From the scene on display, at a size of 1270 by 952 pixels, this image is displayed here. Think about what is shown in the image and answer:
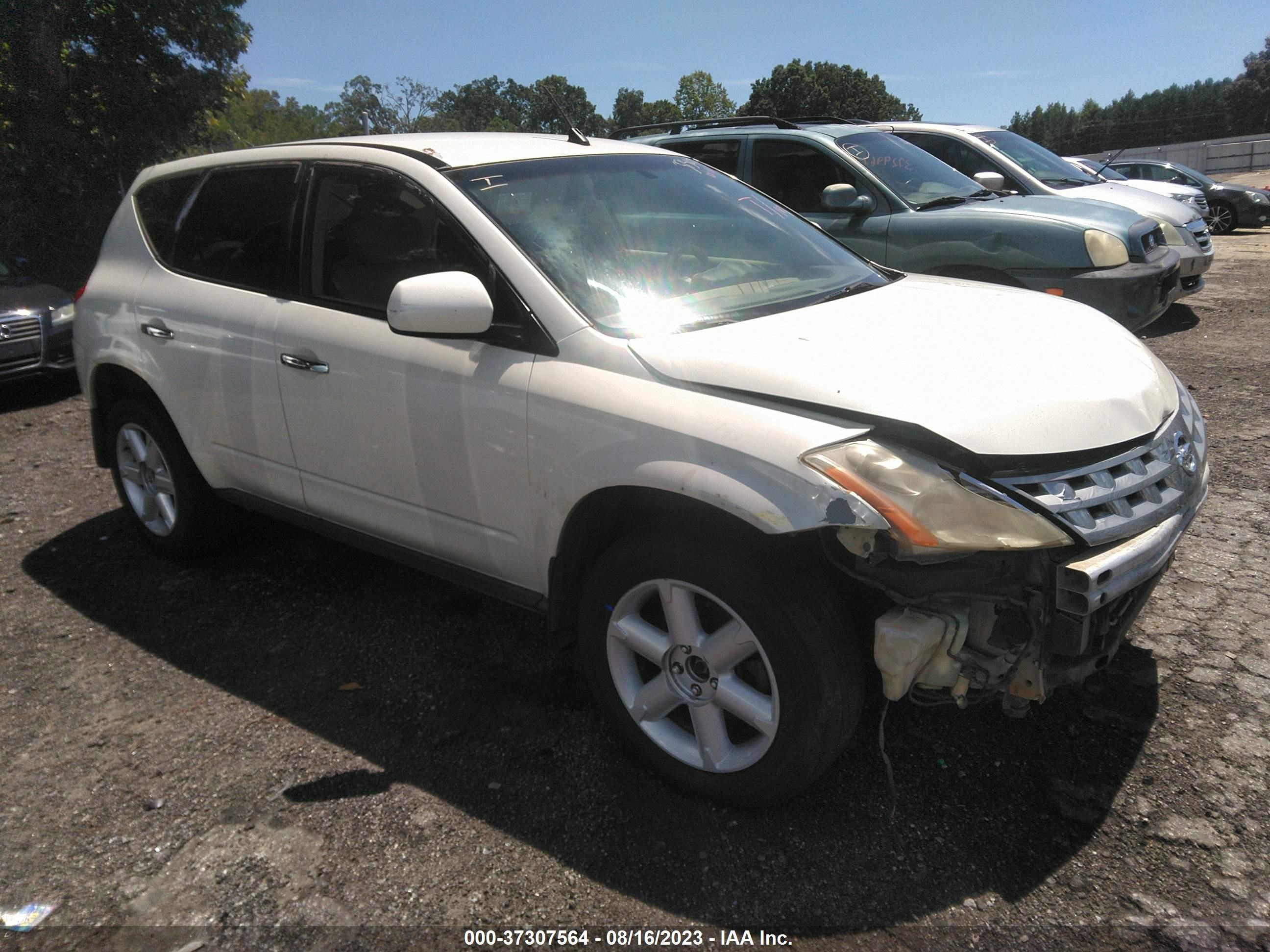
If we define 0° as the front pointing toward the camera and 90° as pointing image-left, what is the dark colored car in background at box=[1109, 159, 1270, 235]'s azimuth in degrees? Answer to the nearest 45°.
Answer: approximately 315°

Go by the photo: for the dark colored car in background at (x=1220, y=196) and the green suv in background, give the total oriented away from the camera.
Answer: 0

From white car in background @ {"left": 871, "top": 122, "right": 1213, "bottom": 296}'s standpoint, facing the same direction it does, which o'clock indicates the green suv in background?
The green suv in background is roughly at 2 o'clock from the white car in background.

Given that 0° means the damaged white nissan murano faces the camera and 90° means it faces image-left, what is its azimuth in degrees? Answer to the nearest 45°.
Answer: approximately 315°

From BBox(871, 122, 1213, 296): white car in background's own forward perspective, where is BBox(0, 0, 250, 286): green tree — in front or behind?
behind

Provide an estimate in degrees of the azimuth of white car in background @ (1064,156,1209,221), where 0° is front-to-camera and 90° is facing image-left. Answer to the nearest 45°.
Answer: approximately 315°

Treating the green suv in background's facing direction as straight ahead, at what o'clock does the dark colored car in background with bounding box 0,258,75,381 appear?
The dark colored car in background is roughly at 4 o'clock from the green suv in background.

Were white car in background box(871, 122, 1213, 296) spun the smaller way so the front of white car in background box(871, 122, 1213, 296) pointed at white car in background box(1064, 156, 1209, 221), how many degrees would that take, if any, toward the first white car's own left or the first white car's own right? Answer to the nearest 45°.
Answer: approximately 135° to the first white car's own left

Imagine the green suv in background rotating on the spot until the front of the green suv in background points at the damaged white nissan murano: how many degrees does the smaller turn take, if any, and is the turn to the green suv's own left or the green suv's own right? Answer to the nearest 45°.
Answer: approximately 45° to the green suv's own right
